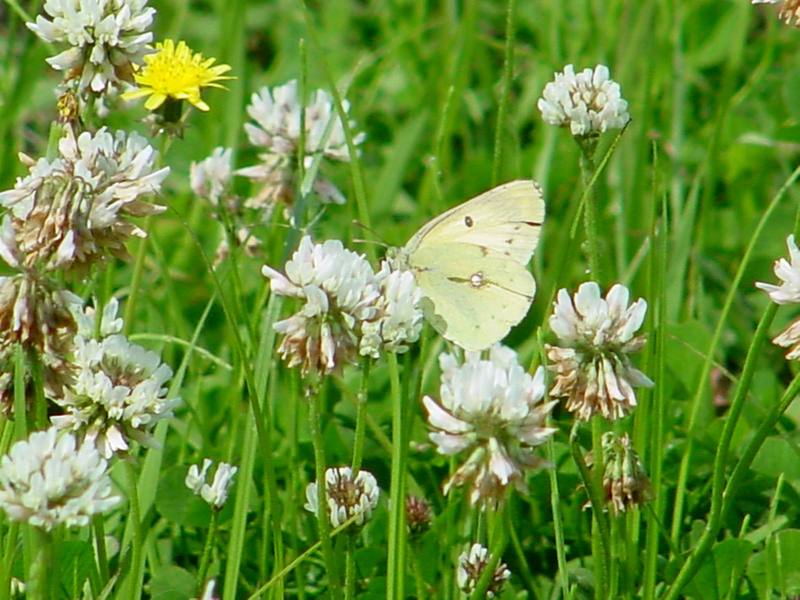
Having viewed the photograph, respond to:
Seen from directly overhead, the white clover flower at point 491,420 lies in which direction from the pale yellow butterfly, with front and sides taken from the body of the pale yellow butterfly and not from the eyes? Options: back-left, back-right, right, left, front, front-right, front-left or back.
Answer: left

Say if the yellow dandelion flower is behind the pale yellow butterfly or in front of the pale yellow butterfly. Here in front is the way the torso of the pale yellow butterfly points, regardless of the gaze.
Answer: in front

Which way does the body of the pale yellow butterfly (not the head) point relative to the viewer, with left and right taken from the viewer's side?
facing to the left of the viewer

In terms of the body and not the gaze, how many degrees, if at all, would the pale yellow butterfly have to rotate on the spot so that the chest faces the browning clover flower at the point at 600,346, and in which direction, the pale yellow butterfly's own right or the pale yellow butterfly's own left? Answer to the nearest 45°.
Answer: approximately 180°

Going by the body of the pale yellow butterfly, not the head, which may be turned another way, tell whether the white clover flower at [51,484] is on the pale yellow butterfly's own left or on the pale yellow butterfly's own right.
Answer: on the pale yellow butterfly's own left
